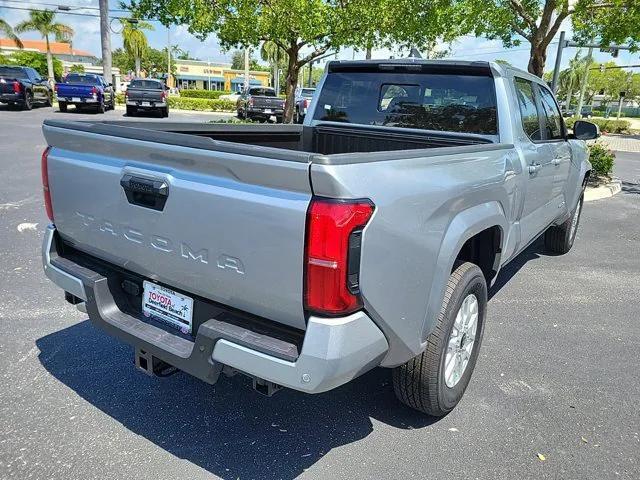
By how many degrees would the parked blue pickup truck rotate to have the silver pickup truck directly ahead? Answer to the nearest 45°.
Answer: approximately 135° to its right

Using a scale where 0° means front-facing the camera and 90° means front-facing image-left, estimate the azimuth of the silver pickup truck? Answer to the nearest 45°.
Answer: approximately 225°

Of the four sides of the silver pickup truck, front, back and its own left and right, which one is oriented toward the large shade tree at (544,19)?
front

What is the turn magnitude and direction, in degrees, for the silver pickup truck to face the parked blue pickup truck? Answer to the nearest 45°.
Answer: approximately 90° to its left

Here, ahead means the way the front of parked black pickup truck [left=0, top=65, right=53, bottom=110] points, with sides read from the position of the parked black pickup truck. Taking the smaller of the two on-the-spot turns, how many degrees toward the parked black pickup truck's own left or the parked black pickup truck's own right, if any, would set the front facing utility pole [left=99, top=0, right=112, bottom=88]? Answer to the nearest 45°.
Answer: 0° — it already faces it

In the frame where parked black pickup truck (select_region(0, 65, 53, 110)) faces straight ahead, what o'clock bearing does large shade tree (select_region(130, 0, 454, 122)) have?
The large shade tree is roughly at 4 o'clock from the parked black pickup truck.

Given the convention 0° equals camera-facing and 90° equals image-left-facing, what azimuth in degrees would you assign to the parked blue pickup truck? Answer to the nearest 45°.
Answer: approximately 225°

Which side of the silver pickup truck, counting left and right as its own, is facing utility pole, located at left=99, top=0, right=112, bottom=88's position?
left

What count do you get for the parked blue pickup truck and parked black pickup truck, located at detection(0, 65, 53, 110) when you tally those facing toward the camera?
0
